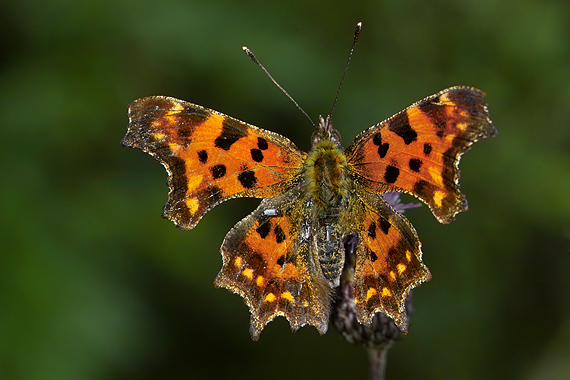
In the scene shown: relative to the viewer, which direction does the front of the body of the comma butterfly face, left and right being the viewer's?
facing away from the viewer
